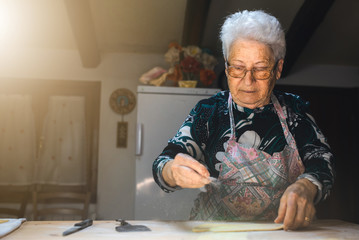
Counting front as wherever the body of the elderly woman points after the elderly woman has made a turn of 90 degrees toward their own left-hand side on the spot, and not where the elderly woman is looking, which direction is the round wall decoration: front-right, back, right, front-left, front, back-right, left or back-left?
back-left

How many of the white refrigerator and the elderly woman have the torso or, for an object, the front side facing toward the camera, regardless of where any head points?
2

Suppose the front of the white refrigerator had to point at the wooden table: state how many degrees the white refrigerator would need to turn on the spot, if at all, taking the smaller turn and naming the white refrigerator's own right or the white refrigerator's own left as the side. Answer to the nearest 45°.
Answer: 0° — it already faces it

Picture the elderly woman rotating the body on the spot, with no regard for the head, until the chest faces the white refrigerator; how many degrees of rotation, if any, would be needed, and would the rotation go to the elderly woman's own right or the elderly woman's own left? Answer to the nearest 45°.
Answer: approximately 135° to the elderly woman's own right

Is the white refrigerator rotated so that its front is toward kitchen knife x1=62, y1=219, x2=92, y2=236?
yes
